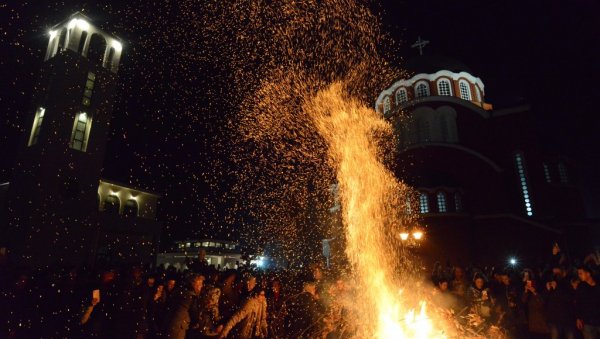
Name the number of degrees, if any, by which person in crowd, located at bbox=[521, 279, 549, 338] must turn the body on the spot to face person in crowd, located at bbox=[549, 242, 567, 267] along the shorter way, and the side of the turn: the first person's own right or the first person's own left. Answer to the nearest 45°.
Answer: approximately 135° to the first person's own right

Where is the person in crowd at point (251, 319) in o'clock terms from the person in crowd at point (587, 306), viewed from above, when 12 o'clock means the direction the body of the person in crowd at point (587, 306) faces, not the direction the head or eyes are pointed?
the person in crowd at point (251, 319) is roughly at 12 o'clock from the person in crowd at point (587, 306).

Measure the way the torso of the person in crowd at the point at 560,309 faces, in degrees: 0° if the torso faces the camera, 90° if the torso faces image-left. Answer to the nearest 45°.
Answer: approximately 45°

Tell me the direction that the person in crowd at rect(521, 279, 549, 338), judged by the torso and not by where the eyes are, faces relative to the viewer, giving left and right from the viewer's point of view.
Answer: facing the viewer and to the left of the viewer

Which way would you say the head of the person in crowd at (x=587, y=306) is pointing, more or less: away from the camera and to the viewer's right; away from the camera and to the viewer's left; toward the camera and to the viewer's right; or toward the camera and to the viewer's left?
toward the camera and to the viewer's left

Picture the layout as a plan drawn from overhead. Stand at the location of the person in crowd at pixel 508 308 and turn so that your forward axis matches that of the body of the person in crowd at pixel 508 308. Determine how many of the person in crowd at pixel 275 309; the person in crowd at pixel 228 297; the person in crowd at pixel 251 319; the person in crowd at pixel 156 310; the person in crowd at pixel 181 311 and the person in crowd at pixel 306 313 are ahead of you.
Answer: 6

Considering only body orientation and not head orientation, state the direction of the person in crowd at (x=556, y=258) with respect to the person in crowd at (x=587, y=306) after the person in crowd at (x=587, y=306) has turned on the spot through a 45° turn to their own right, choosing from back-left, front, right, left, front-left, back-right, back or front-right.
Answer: right

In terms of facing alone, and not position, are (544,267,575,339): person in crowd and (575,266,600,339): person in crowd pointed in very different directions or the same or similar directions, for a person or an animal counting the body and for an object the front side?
same or similar directions

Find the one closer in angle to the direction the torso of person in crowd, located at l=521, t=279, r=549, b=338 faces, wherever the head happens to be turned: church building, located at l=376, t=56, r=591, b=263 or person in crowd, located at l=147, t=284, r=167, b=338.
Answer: the person in crowd

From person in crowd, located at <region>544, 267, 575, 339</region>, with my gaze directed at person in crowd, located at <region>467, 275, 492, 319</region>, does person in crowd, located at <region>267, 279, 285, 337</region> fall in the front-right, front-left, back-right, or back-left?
front-left

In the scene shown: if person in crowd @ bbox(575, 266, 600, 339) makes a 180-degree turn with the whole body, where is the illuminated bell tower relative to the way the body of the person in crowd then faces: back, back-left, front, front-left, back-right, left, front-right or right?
back-left

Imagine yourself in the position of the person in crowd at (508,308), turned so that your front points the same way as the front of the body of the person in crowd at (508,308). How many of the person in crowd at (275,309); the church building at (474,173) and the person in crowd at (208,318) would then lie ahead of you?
2

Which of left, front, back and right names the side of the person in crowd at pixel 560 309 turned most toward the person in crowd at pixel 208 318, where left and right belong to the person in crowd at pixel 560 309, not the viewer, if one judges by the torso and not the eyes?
front
